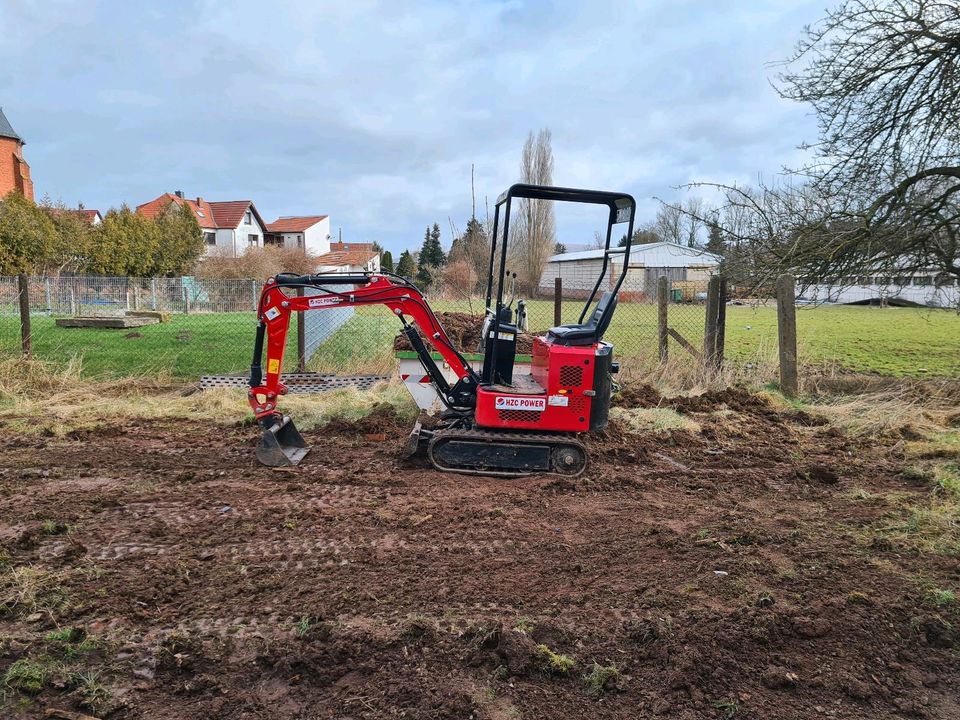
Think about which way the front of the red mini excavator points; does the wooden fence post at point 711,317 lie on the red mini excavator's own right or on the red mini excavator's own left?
on the red mini excavator's own right

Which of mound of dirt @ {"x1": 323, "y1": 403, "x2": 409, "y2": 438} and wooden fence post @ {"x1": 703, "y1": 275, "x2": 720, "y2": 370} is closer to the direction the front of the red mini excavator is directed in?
the mound of dirt

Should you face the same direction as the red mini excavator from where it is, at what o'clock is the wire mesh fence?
The wire mesh fence is roughly at 2 o'clock from the red mini excavator.

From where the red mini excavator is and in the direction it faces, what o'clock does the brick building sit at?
The brick building is roughly at 2 o'clock from the red mini excavator.

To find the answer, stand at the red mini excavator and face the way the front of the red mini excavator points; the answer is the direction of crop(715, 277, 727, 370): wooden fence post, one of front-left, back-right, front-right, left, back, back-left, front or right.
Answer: back-right

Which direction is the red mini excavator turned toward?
to the viewer's left

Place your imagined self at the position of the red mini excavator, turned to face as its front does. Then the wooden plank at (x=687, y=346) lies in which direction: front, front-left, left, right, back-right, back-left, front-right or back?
back-right

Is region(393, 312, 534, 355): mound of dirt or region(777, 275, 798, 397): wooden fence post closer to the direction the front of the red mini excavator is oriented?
the mound of dirt

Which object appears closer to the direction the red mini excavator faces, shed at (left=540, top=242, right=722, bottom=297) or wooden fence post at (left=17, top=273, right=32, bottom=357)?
the wooden fence post

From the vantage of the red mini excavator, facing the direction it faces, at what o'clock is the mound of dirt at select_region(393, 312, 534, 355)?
The mound of dirt is roughly at 3 o'clock from the red mini excavator.

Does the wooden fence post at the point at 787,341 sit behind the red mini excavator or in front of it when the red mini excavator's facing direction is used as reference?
behind
